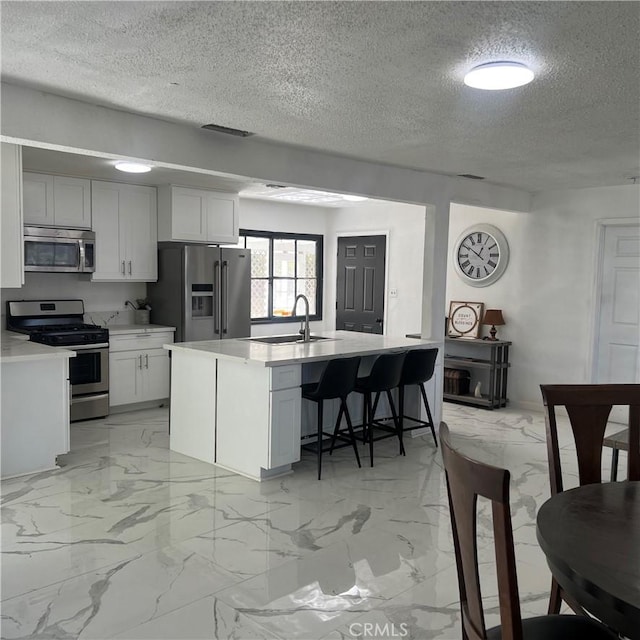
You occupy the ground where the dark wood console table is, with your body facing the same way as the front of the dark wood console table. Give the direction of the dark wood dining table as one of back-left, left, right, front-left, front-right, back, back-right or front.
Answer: front-left

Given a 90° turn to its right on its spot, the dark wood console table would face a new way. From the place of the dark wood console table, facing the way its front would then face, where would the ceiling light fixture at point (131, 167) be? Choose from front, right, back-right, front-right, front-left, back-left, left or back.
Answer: left

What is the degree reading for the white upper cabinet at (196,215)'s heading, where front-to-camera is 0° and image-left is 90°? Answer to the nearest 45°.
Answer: approximately 315°

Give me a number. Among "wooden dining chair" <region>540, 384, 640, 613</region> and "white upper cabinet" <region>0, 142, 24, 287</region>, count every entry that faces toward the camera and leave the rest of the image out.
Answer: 1

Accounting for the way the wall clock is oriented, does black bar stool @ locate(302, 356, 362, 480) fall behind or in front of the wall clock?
in front

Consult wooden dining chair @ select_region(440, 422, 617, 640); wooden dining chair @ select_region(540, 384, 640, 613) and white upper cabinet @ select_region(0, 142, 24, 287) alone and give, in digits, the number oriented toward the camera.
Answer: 1

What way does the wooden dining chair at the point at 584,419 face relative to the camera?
toward the camera

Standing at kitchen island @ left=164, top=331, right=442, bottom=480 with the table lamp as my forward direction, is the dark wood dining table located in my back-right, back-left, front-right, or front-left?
back-right

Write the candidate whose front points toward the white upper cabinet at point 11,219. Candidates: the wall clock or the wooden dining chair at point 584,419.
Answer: the wall clock

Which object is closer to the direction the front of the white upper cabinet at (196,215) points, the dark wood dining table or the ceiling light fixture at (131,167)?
the dark wood dining table

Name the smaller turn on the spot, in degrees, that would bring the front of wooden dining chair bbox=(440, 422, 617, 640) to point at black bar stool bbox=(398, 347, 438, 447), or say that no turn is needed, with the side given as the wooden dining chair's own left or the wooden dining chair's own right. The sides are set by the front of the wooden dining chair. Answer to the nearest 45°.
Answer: approximately 45° to the wooden dining chair's own left

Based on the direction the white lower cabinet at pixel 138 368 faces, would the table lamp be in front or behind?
in front

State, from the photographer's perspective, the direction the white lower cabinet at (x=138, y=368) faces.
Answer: facing the viewer and to the right of the viewer

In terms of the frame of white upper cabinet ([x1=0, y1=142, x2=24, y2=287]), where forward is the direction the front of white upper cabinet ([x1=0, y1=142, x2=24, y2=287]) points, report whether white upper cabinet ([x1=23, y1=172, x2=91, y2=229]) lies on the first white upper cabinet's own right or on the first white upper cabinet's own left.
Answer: on the first white upper cabinet's own left

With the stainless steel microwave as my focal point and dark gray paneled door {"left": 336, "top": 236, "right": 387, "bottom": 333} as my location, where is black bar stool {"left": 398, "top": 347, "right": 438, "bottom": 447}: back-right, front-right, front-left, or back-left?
front-left
